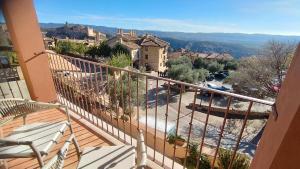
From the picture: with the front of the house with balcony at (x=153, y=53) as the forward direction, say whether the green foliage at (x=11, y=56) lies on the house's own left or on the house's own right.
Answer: on the house's own right

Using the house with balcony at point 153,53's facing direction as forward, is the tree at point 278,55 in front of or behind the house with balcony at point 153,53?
in front

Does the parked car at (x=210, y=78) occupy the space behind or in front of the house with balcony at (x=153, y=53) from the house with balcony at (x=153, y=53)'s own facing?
in front

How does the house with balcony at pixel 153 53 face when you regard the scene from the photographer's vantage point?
facing the viewer and to the right of the viewer

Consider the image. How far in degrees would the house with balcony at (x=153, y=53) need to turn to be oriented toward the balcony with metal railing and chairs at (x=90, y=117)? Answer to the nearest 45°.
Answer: approximately 45° to its right

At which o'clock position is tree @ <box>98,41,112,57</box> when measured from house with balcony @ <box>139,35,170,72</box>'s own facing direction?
The tree is roughly at 4 o'clock from the house with balcony.

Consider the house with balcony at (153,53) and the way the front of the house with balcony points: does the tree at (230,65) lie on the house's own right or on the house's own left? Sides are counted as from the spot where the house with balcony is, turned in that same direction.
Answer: on the house's own left

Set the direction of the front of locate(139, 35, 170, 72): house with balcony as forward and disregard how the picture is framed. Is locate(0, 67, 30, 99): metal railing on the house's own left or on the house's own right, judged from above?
on the house's own right

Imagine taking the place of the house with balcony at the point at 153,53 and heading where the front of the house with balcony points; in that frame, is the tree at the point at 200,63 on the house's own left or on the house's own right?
on the house's own left
